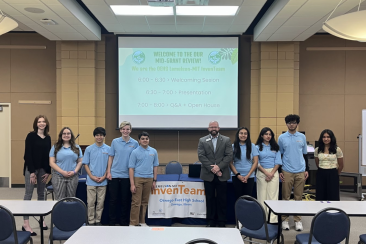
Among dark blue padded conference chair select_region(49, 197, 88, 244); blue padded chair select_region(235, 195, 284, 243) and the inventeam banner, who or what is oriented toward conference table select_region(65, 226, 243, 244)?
the inventeam banner

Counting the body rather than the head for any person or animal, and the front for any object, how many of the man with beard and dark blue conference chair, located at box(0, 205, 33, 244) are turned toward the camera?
1

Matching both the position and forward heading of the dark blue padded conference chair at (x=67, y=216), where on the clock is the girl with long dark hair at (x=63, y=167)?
The girl with long dark hair is roughly at 12 o'clock from the dark blue padded conference chair.

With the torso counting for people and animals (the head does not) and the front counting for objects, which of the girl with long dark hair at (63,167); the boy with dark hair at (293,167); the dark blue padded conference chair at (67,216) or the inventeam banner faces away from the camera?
the dark blue padded conference chair

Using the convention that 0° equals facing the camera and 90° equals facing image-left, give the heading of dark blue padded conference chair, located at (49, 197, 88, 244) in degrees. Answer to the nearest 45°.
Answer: approximately 180°

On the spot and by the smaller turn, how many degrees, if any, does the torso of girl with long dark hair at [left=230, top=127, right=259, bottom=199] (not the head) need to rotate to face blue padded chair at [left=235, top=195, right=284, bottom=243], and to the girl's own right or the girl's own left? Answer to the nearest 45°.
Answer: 0° — they already face it

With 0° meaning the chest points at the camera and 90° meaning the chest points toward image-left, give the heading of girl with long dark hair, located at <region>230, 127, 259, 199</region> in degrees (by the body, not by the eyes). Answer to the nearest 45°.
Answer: approximately 0°

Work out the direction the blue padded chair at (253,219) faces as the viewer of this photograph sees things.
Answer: facing away from the viewer and to the right of the viewer
